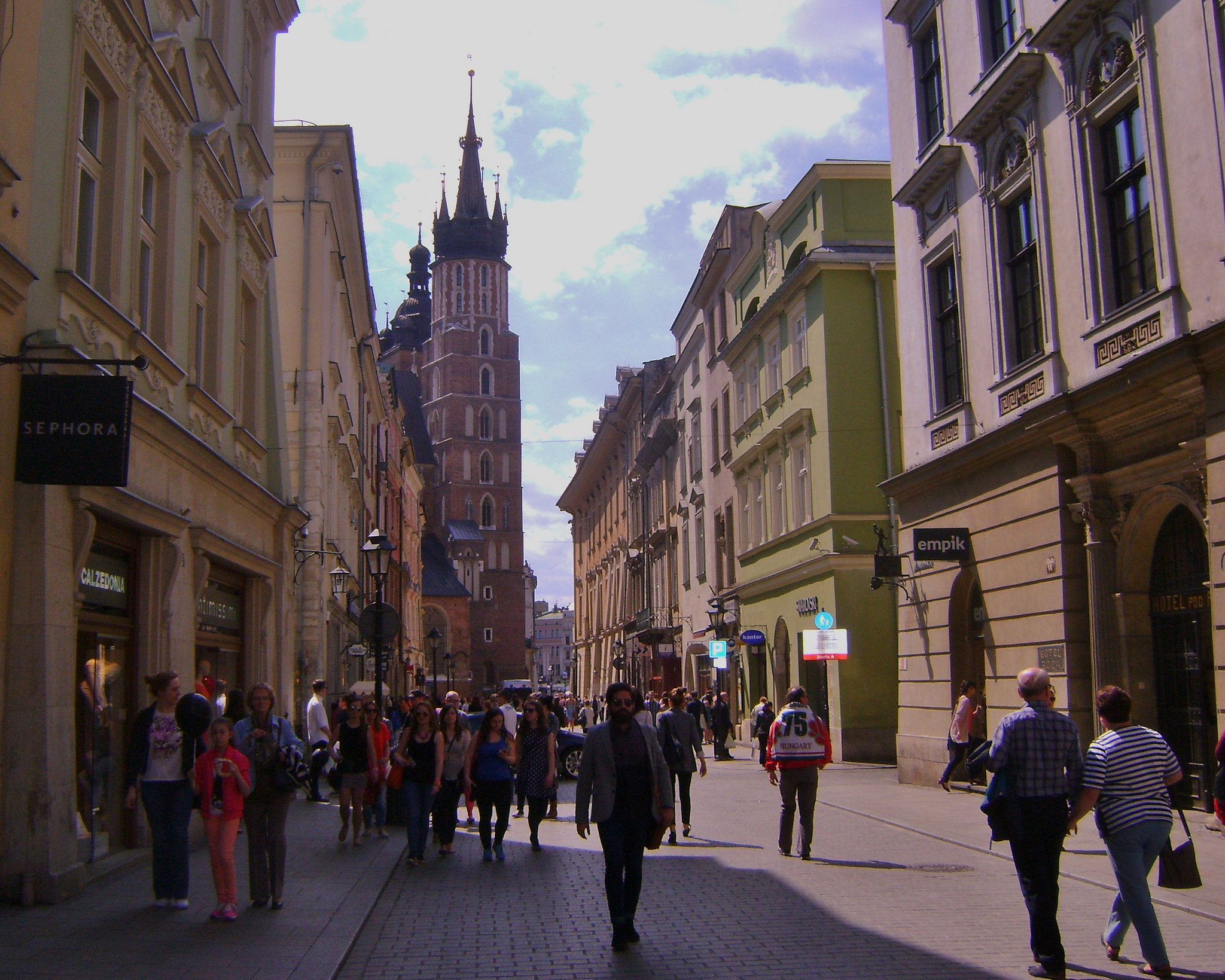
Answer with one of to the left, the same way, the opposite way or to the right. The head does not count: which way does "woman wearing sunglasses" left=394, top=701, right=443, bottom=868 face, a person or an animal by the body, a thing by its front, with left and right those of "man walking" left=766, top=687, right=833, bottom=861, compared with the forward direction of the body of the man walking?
the opposite way

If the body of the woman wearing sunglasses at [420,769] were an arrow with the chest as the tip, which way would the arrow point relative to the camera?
toward the camera

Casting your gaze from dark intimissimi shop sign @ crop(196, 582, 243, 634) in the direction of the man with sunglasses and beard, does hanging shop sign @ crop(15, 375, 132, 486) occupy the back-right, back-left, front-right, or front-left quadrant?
front-right

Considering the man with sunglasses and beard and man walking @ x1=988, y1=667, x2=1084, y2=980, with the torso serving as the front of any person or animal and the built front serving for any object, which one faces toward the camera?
the man with sunglasses and beard

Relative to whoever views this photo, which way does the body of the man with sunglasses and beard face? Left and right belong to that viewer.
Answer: facing the viewer

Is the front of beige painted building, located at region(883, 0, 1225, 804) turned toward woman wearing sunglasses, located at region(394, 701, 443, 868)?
yes

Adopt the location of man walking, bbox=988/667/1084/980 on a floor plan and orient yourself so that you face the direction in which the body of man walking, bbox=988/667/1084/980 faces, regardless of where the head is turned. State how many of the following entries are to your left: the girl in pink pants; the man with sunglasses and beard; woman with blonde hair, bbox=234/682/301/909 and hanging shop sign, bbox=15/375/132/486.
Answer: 4

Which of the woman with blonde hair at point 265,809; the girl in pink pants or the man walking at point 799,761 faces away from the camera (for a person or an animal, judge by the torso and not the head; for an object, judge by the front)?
the man walking

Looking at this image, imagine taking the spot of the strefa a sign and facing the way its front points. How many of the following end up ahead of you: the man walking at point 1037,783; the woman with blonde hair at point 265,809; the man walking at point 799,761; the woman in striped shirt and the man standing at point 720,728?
4

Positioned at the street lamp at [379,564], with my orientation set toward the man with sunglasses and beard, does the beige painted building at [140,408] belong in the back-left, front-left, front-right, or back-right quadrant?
front-right

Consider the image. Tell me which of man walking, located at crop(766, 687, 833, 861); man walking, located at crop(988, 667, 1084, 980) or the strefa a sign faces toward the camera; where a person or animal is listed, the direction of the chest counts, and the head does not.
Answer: the strefa a sign

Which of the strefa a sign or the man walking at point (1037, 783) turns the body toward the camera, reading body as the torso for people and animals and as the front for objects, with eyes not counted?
the strefa a sign

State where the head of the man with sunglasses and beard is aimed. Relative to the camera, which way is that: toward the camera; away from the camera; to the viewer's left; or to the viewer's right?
toward the camera

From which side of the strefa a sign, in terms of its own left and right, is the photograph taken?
front

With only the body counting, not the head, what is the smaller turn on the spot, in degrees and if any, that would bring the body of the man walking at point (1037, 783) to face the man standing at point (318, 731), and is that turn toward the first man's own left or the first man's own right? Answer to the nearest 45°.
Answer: approximately 45° to the first man's own left

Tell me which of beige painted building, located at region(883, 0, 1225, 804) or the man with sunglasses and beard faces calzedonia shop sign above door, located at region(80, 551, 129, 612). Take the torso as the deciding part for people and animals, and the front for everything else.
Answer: the beige painted building

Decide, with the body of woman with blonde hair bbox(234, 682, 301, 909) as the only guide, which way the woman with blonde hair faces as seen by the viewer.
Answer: toward the camera

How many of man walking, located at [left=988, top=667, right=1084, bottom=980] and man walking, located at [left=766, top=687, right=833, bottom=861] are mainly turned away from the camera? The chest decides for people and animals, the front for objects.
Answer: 2

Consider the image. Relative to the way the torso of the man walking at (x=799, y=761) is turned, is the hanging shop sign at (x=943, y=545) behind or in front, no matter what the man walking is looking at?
in front

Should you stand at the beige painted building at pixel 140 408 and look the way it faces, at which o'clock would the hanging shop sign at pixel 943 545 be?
The hanging shop sign is roughly at 10 o'clock from the beige painted building.

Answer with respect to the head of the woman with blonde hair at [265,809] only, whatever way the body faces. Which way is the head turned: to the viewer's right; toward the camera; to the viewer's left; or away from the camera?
toward the camera
